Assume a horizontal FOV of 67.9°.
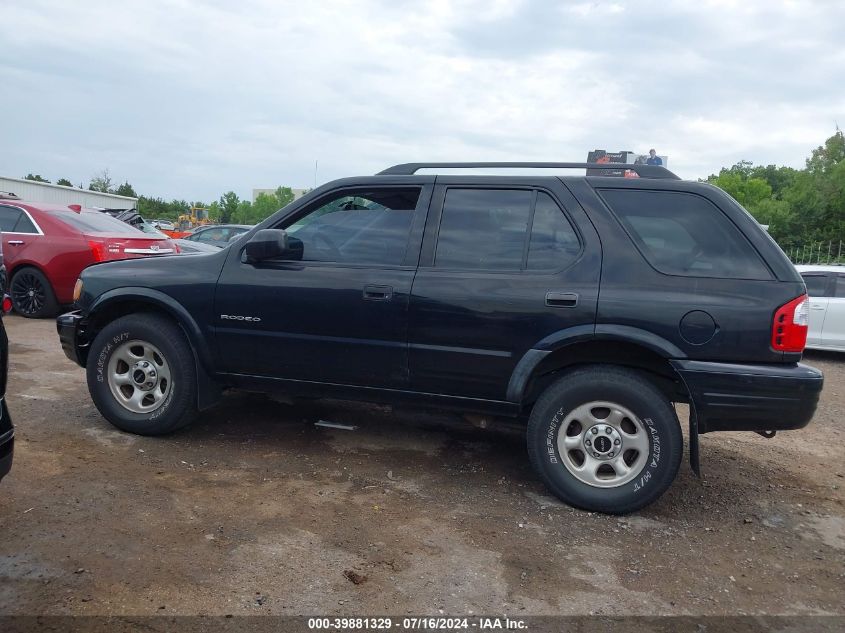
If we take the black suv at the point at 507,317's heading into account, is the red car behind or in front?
in front

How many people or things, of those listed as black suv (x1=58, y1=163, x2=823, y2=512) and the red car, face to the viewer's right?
0

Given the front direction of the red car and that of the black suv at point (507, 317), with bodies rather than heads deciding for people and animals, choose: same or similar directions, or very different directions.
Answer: same or similar directions

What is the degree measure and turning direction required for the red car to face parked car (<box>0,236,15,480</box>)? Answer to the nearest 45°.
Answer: approximately 135° to its left

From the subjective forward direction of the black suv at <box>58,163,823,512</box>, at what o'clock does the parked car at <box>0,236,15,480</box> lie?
The parked car is roughly at 11 o'clock from the black suv.

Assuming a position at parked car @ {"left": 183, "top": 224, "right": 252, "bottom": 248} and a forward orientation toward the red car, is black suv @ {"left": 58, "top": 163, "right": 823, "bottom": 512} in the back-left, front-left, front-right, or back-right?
front-left

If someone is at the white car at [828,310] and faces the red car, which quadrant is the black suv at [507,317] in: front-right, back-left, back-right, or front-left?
front-left

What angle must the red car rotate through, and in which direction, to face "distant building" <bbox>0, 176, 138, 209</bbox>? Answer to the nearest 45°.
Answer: approximately 45° to its right

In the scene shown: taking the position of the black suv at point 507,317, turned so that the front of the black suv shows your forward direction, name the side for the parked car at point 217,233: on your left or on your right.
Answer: on your right

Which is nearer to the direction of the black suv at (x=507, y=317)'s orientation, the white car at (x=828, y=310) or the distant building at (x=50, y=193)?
the distant building

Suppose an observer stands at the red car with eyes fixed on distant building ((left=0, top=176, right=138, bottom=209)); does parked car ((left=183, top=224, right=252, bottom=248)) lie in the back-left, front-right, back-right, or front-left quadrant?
front-right

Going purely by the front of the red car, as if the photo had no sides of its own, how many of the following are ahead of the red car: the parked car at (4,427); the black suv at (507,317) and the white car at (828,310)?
0

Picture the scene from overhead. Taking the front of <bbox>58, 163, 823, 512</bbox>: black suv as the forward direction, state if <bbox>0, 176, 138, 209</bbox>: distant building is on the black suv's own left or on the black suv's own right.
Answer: on the black suv's own right

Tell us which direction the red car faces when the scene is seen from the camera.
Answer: facing away from the viewer and to the left of the viewer

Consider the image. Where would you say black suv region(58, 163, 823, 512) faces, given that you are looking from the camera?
facing to the left of the viewer

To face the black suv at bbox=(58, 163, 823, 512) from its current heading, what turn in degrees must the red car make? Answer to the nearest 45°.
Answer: approximately 135° to its left
